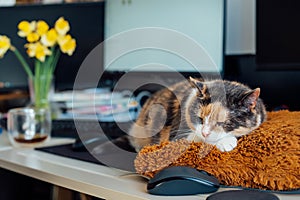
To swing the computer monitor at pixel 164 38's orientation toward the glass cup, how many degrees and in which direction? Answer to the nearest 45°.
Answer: approximately 90° to its right

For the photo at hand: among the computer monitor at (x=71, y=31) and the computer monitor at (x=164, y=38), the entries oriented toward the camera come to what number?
2

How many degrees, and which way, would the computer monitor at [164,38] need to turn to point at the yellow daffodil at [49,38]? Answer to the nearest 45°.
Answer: approximately 90° to its right

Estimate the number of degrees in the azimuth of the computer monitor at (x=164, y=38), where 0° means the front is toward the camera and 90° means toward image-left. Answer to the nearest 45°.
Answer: approximately 0°
